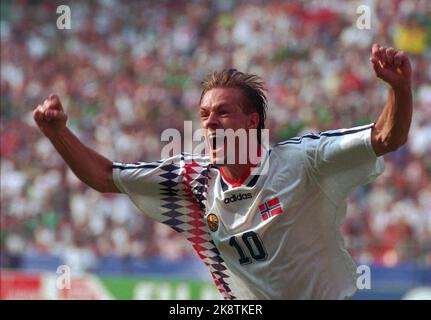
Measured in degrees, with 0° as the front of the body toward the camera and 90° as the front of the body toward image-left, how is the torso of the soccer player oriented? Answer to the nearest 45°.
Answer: approximately 45°

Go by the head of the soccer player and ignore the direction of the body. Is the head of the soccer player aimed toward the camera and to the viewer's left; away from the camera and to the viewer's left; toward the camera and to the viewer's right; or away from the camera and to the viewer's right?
toward the camera and to the viewer's left
